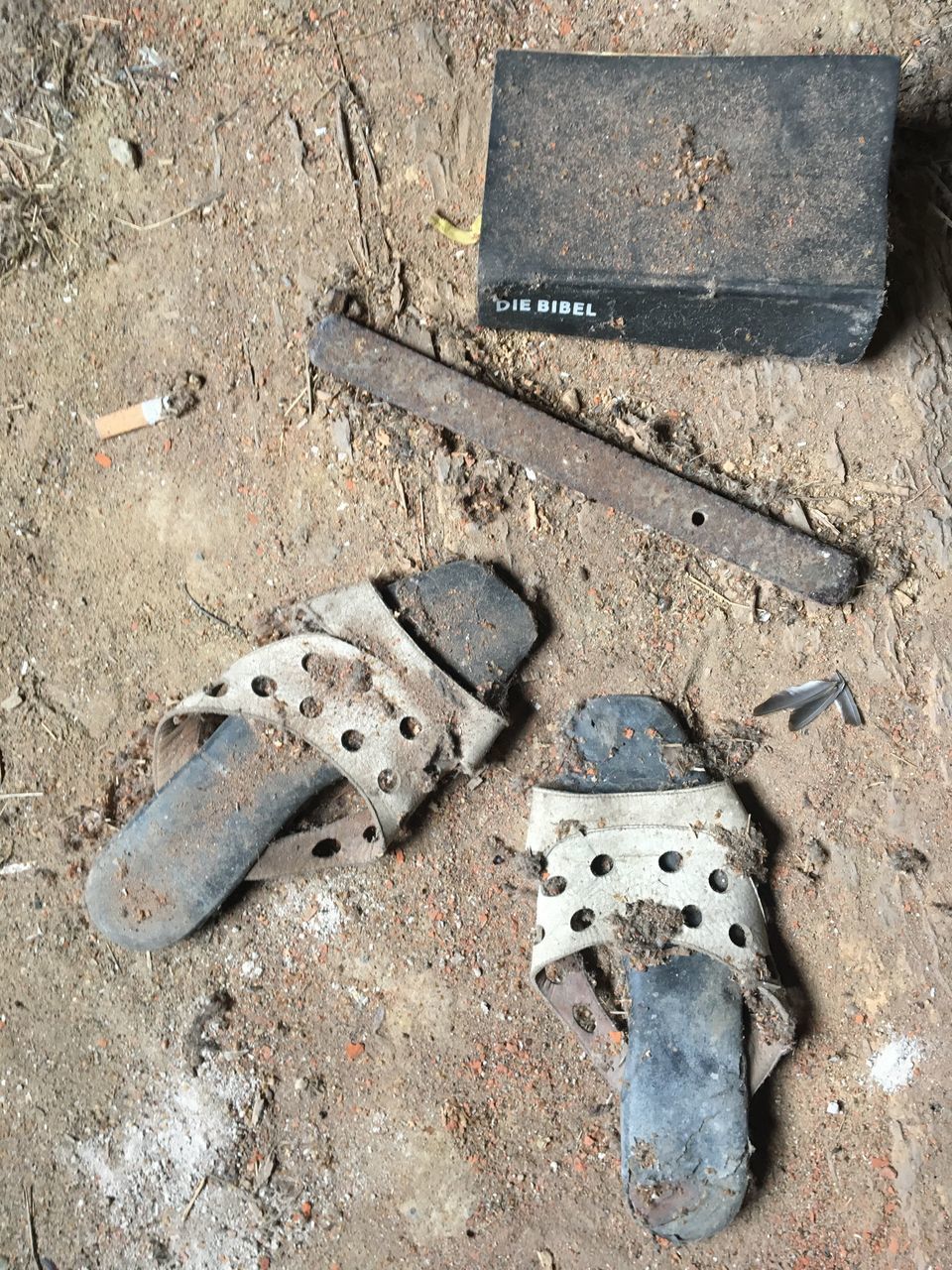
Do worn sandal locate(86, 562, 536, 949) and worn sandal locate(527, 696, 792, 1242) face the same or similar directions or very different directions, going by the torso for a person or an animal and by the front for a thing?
same or similar directions
